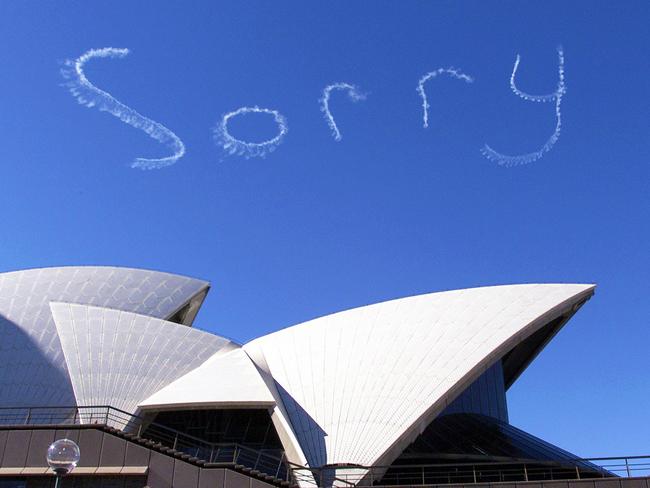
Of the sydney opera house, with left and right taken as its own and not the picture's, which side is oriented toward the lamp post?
right

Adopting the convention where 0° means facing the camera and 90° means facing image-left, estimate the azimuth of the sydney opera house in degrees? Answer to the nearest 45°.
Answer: approximately 270°
